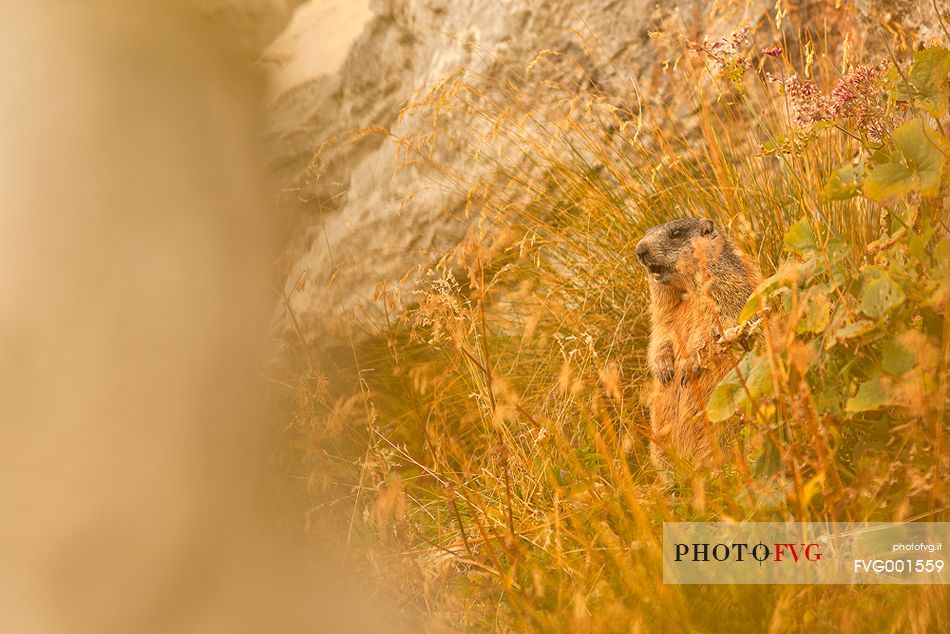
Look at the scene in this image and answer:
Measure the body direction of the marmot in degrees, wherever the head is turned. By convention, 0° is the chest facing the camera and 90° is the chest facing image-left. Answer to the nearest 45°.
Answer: approximately 45°

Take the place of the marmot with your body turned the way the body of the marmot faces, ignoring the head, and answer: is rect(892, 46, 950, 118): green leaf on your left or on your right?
on your left

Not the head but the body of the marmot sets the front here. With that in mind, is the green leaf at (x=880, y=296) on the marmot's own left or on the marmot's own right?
on the marmot's own left

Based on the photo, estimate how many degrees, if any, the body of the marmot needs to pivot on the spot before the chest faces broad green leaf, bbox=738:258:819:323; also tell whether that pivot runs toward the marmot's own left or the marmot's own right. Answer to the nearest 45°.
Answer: approximately 45° to the marmot's own left

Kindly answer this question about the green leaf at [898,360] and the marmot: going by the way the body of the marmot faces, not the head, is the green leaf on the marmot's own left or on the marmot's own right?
on the marmot's own left

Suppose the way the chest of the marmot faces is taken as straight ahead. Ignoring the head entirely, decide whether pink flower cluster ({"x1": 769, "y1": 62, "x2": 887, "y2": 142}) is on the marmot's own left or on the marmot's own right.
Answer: on the marmot's own left
